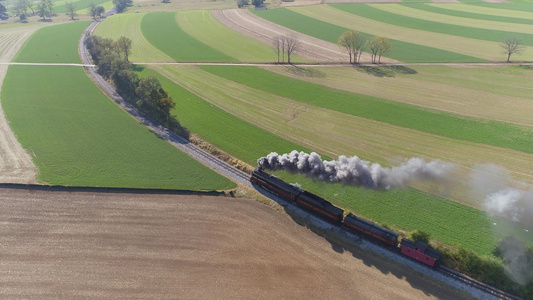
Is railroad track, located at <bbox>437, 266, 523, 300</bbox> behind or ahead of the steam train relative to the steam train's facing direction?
behind

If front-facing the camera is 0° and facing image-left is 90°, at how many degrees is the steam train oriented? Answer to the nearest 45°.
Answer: approximately 135°
